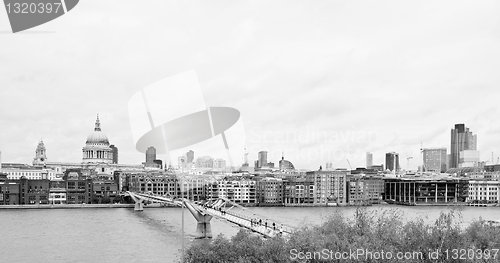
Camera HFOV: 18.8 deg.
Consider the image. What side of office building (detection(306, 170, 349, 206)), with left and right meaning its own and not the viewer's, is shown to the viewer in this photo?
front
